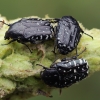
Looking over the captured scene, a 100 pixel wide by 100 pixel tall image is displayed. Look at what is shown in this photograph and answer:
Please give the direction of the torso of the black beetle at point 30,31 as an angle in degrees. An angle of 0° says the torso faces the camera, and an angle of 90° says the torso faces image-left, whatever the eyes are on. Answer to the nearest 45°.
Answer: approximately 90°

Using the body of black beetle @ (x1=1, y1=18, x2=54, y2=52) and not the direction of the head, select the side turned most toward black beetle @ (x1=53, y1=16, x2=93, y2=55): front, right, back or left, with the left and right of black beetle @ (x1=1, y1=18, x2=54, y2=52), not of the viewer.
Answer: back
